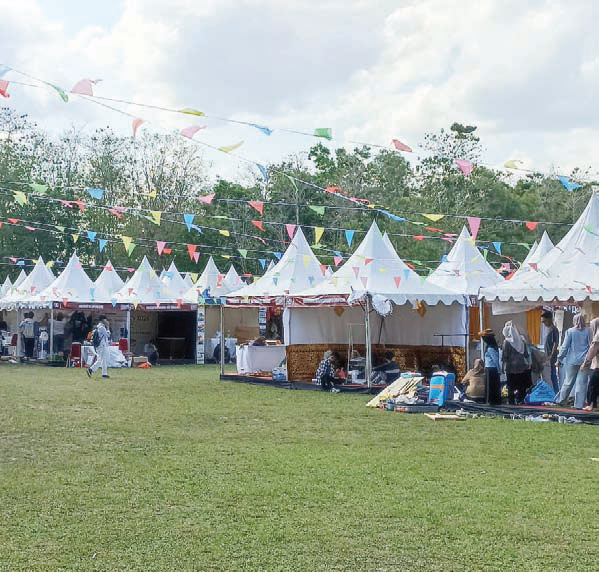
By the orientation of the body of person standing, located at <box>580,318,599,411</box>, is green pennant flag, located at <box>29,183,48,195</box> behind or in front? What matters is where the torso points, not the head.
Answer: in front

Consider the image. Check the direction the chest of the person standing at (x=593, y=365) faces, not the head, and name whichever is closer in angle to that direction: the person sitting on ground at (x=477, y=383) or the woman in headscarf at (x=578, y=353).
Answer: the person sitting on ground

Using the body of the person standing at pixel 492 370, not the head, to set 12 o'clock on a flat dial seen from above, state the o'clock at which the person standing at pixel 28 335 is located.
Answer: the person standing at pixel 28 335 is roughly at 1 o'clock from the person standing at pixel 492 370.

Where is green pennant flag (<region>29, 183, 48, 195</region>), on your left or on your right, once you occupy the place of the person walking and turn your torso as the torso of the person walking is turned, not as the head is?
on your right

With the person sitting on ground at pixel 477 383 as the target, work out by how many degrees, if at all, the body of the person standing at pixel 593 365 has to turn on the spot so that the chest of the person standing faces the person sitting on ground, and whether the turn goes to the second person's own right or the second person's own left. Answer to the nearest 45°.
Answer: approximately 45° to the second person's own right

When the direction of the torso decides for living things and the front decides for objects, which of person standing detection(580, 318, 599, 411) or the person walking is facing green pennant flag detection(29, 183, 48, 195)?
the person standing

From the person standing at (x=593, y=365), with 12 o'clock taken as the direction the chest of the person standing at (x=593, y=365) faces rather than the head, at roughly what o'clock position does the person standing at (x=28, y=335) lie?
the person standing at (x=28, y=335) is roughly at 1 o'clock from the person standing at (x=593, y=365).

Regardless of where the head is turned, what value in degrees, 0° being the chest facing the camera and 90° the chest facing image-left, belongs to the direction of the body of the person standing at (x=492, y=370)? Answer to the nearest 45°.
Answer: approximately 90°

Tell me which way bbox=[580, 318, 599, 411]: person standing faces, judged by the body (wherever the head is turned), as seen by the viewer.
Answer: to the viewer's left
